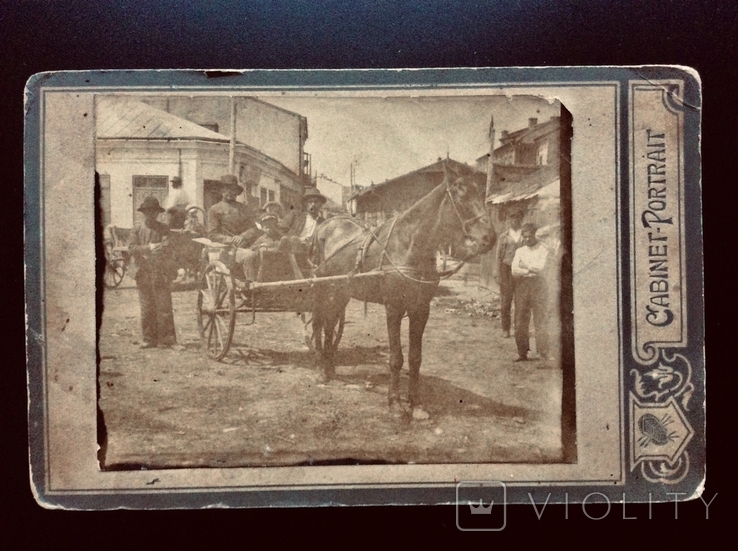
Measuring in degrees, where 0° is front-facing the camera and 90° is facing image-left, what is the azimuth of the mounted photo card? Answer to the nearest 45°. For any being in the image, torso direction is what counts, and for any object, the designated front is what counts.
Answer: approximately 0°
